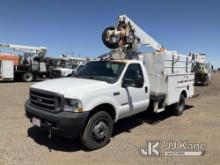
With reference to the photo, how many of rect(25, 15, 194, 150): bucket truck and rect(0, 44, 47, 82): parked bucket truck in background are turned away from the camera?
0

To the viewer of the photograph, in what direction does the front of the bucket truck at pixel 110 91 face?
facing the viewer and to the left of the viewer

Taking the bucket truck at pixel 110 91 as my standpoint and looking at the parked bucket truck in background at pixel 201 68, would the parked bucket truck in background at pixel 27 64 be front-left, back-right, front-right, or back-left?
front-left

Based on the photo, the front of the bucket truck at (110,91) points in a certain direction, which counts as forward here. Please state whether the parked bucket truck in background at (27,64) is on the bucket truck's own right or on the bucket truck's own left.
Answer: on the bucket truck's own right

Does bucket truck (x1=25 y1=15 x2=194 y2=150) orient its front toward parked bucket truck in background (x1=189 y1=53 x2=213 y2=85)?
no
